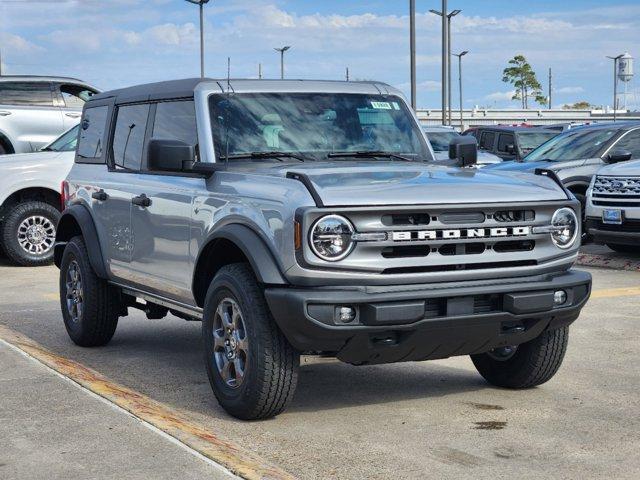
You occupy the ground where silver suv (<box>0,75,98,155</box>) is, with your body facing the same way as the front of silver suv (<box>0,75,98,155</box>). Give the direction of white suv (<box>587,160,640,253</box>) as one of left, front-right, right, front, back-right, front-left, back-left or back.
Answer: front-right

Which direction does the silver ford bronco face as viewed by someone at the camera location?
facing the viewer and to the right of the viewer

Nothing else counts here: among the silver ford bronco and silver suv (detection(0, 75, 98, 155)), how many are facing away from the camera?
0

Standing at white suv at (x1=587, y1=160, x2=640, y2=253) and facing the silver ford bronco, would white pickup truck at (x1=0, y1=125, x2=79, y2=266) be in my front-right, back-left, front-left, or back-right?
front-right

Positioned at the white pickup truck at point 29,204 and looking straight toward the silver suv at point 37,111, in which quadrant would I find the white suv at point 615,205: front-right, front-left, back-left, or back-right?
back-right

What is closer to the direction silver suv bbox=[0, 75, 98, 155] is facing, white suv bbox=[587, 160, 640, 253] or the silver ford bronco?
the white suv

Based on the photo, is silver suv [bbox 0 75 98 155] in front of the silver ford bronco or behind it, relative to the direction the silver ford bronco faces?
behind

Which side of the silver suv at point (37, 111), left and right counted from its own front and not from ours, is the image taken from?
right

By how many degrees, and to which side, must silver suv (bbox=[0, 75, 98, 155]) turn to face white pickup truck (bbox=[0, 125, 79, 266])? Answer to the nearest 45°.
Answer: approximately 90° to its right

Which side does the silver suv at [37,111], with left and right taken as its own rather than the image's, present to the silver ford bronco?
right
